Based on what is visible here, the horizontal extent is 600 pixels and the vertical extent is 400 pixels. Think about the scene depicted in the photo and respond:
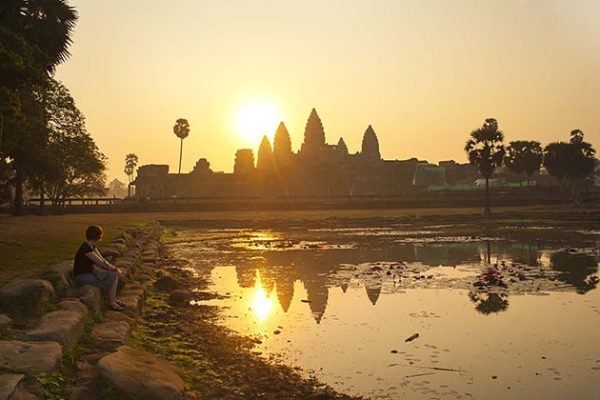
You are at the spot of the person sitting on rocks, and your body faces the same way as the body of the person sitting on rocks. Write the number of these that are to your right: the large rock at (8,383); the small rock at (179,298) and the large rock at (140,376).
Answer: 2

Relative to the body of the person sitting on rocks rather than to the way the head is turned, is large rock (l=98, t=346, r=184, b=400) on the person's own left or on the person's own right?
on the person's own right

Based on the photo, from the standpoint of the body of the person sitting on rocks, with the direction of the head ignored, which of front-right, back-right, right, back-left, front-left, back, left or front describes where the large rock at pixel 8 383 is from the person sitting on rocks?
right

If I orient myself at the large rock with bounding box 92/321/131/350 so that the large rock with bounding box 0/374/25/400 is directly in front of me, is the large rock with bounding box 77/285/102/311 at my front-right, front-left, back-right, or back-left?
back-right

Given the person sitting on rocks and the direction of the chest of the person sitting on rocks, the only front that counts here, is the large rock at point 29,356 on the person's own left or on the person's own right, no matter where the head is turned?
on the person's own right

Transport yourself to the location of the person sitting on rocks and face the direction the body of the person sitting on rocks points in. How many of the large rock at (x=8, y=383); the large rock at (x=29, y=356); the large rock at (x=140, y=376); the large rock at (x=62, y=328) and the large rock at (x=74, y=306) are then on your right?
5

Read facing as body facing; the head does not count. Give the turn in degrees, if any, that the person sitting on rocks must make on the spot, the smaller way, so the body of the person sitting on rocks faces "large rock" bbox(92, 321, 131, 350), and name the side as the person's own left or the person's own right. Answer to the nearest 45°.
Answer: approximately 90° to the person's own right

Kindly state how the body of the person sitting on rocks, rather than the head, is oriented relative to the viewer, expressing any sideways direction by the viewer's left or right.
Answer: facing to the right of the viewer

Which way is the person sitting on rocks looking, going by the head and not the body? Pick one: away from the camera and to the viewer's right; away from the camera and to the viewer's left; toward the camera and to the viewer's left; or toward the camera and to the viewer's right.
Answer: away from the camera and to the viewer's right

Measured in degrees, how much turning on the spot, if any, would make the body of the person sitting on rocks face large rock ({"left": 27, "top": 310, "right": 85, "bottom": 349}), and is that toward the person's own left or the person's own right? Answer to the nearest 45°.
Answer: approximately 90° to the person's own right
